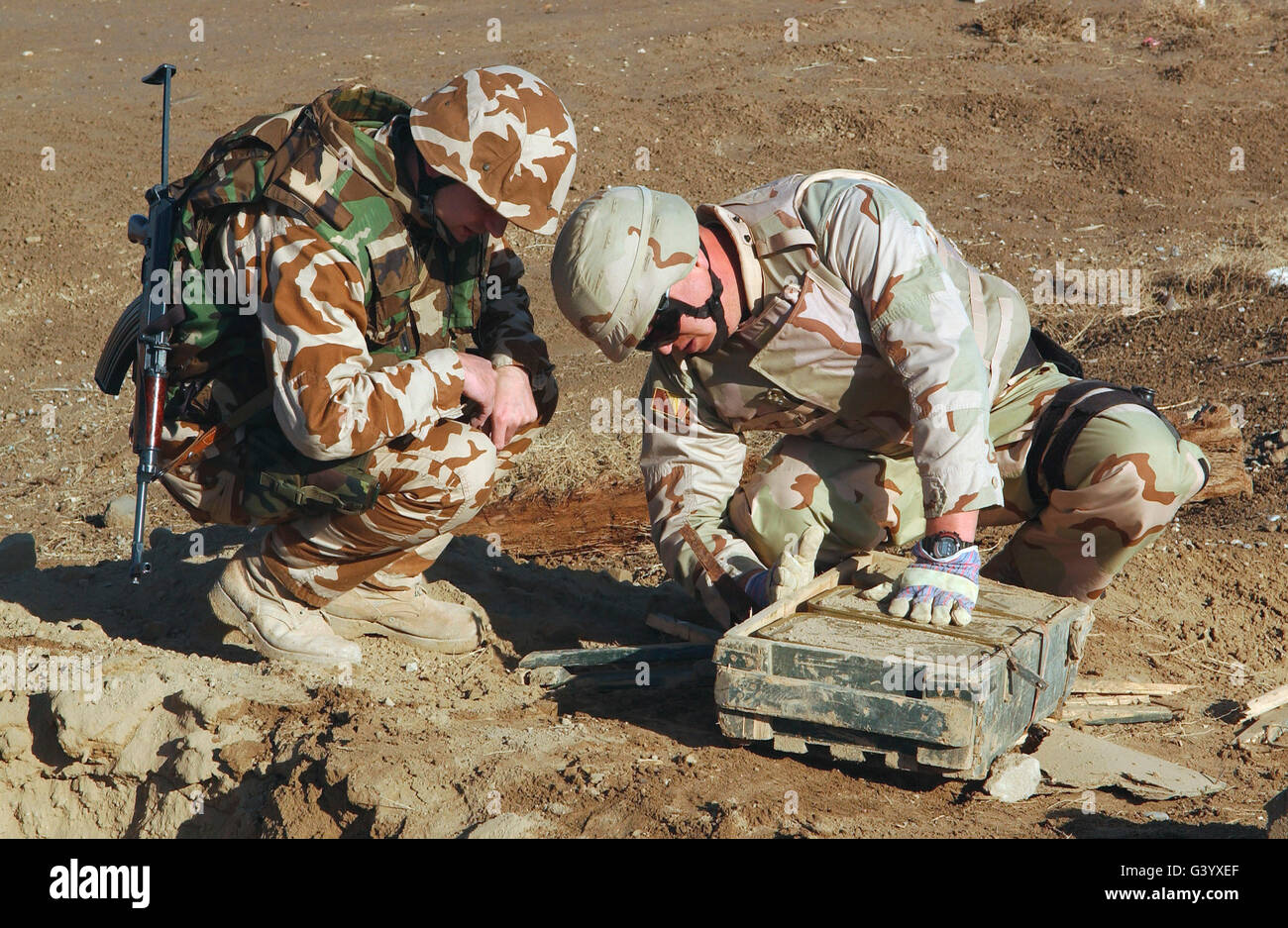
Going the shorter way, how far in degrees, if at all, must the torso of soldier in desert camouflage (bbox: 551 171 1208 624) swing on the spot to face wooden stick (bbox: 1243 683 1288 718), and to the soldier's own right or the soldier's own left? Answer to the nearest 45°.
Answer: approximately 135° to the soldier's own left

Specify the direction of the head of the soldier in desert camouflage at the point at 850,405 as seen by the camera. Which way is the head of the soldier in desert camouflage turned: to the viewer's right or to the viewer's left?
to the viewer's left

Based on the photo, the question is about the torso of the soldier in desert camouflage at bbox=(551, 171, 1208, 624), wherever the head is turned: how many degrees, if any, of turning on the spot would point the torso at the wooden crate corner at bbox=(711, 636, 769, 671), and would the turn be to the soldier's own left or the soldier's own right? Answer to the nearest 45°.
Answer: approximately 45° to the soldier's own left

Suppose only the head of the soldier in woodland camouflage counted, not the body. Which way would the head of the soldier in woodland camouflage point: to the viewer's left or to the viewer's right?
to the viewer's right

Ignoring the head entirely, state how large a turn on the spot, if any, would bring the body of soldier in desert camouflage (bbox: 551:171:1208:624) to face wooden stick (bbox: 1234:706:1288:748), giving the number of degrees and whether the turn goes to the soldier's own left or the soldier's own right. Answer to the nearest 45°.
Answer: approximately 135° to the soldier's own left

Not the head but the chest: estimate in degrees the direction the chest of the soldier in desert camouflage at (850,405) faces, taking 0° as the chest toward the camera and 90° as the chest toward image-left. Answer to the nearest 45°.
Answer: approximately 45°

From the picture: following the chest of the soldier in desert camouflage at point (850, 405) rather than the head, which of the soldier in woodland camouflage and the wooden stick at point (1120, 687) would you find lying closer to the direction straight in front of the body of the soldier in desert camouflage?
the soldier in woodland camouflage

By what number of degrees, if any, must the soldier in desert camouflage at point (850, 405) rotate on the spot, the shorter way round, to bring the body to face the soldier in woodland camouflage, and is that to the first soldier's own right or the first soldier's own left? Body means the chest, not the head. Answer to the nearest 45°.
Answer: approximately 45° to the first soldier's own right
